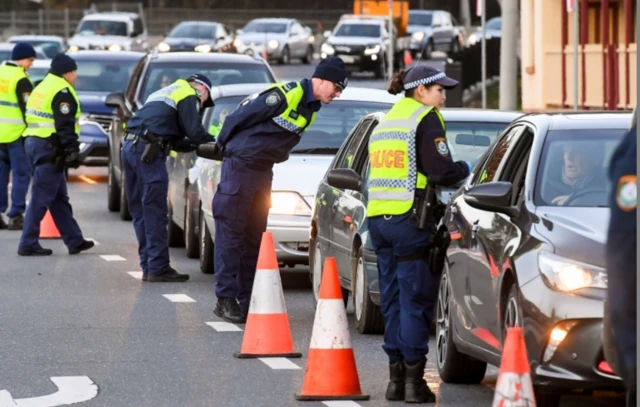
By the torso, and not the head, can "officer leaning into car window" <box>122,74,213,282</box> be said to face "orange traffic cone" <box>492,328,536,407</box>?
no

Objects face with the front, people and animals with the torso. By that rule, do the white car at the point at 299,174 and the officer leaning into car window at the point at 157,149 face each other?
no

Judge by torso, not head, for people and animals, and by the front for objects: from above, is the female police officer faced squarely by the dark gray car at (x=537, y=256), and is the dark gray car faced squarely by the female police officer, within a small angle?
no

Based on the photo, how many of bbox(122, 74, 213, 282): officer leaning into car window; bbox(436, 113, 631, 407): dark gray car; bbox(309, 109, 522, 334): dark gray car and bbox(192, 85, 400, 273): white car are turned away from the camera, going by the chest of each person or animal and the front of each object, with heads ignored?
0

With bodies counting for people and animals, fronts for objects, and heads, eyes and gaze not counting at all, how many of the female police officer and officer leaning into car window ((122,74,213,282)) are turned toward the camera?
0

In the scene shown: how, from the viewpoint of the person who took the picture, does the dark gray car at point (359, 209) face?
facing the viewer and to the right of the viewer

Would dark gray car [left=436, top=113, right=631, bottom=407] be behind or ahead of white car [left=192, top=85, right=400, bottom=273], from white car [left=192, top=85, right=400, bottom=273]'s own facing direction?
ahead

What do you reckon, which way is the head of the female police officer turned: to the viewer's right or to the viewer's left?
to the viewer's right

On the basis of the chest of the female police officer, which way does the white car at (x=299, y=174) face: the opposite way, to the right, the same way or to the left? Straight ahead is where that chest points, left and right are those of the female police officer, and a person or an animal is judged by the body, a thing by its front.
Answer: to the right

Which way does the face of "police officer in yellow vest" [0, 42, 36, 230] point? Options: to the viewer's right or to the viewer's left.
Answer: to the viewer's right

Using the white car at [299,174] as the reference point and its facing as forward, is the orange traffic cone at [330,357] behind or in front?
in front

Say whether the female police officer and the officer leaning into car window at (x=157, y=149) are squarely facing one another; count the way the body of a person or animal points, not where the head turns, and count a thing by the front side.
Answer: no

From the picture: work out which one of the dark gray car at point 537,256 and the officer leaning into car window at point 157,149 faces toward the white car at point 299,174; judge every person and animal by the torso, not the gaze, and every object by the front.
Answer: the officer leaning into car window

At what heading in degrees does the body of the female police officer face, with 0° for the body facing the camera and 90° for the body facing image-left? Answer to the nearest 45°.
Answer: approximately 225°

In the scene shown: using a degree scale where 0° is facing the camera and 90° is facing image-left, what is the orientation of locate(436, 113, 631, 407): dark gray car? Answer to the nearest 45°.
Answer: approximately 315°

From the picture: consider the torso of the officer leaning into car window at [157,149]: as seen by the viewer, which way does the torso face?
to the viewer's right
